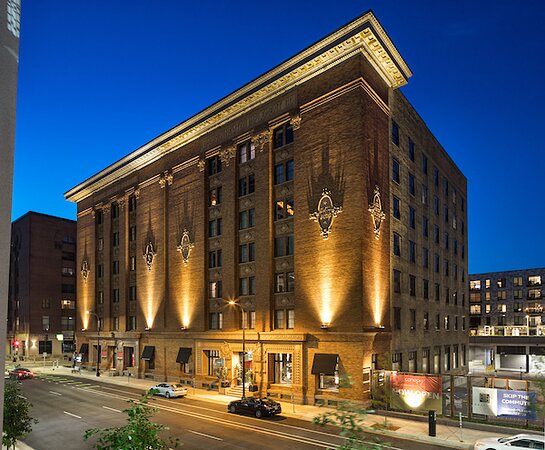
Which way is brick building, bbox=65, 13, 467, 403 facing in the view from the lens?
facing the viewer and to the left of the viewer

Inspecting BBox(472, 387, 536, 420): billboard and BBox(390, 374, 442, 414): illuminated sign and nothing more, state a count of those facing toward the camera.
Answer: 2

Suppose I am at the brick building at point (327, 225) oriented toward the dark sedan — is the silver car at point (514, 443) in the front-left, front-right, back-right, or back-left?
front-left

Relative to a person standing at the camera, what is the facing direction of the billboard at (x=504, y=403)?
facing the viewer

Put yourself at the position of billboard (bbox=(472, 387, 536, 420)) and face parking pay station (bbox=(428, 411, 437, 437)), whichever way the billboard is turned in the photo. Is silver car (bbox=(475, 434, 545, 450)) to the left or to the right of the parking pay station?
left

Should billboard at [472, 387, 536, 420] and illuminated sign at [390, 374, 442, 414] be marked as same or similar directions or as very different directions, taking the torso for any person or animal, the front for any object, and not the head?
same or similar directions

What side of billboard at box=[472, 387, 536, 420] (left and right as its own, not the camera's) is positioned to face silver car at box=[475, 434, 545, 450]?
front

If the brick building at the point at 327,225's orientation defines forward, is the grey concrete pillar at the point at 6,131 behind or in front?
in front

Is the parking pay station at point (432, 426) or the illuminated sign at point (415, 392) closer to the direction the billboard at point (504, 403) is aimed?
the parking pay station

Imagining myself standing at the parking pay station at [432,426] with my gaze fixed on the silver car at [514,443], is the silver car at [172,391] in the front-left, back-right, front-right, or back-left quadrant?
back-right
